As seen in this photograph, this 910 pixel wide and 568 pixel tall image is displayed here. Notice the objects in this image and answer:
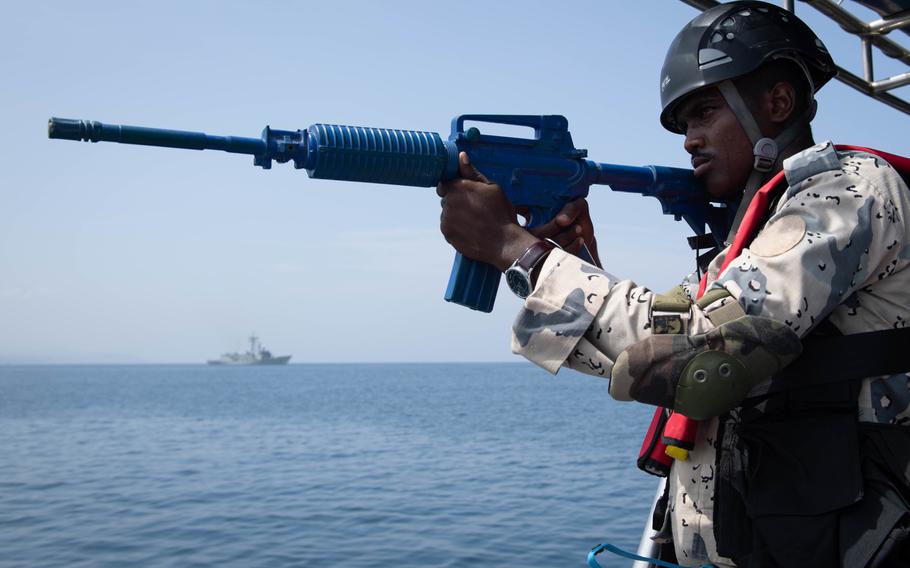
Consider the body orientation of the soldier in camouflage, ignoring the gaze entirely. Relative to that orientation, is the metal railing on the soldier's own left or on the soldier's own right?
on the soldier's own right

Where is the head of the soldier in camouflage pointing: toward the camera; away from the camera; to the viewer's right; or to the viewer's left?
to the viewer's left

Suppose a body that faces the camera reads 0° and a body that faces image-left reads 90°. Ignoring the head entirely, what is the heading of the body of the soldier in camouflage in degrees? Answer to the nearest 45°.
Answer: approximately 90°
